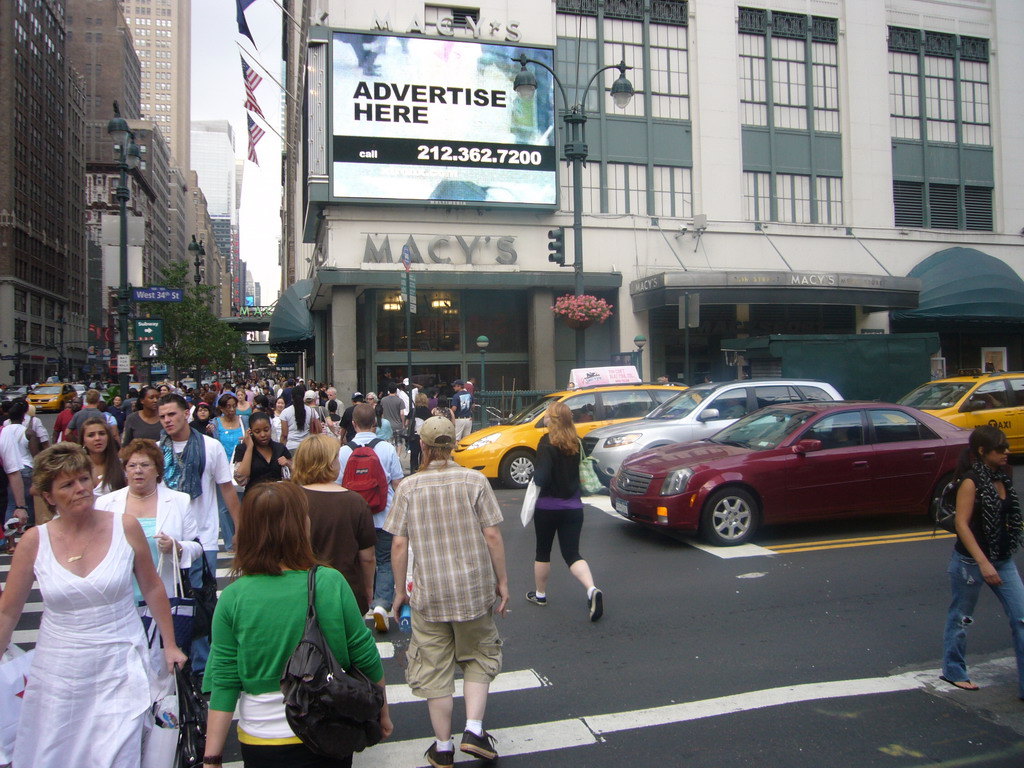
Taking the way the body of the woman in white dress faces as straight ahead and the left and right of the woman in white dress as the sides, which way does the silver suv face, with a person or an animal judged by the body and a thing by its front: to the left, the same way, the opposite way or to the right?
to the right

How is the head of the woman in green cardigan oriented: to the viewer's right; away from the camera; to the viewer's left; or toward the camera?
away from the camera

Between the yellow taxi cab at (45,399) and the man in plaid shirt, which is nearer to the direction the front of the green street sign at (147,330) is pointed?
the man in plaid shirt

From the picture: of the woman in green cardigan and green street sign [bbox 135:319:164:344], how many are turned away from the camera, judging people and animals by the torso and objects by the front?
1

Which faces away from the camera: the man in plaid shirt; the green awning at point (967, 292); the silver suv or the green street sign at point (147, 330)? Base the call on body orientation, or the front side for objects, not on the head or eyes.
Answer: the man in plaid shirt

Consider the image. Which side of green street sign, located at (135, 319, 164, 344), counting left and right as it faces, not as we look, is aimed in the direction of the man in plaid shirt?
front

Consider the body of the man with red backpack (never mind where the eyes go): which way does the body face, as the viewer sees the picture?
away from the camera

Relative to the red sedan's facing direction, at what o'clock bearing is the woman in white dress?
The woman in white dress is roughly at 11 o'clock from the red sedan.

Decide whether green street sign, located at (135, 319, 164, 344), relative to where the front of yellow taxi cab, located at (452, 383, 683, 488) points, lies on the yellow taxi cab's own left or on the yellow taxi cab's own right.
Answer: on the yellow taxi cab's own right

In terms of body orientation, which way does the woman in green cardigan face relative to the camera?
away from the camera

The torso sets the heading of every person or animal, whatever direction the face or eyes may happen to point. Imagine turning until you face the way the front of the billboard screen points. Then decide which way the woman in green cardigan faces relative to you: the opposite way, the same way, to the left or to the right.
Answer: the opposite way

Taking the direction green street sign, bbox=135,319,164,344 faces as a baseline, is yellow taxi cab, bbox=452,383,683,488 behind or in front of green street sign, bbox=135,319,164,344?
in front

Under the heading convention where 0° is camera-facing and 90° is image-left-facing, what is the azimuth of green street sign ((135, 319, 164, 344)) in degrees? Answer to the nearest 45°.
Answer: approximately 0°

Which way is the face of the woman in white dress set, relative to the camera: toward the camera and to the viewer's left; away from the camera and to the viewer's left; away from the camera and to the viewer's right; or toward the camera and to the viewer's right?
toward the camera and to the viewer's right
